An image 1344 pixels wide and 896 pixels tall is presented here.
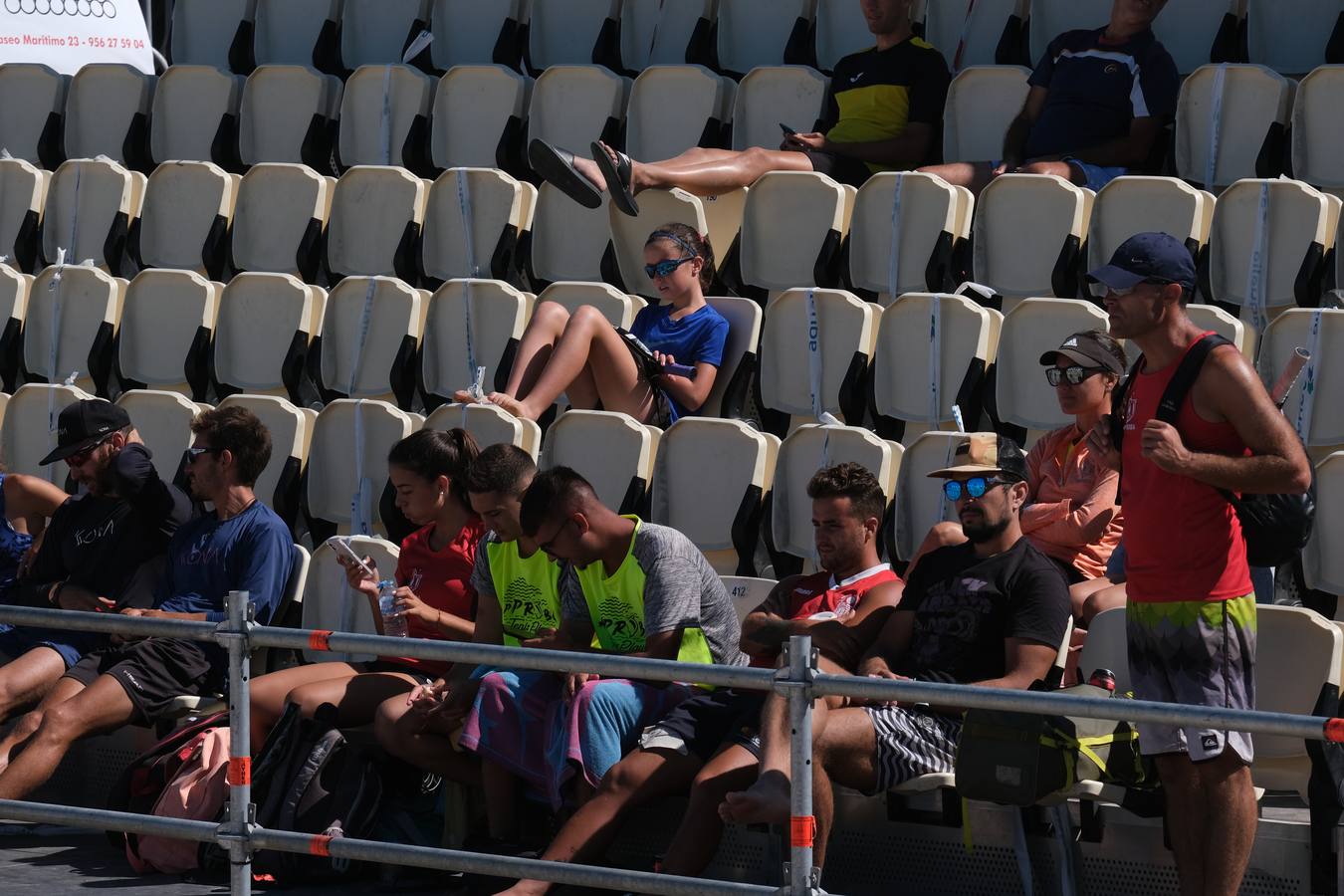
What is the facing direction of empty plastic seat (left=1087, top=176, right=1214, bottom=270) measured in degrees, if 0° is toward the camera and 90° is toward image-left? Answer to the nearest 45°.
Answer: approximately 45°

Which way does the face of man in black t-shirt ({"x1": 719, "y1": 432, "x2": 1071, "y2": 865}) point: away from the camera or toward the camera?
toward the camera

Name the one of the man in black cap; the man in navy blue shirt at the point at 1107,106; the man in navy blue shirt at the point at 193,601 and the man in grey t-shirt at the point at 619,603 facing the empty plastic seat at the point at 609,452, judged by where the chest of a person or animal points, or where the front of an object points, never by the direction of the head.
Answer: the man in navy blue shirt at the point at 1107,106

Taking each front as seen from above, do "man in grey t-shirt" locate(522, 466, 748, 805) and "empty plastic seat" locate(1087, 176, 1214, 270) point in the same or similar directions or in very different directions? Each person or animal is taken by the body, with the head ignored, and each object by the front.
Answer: same or similar directions

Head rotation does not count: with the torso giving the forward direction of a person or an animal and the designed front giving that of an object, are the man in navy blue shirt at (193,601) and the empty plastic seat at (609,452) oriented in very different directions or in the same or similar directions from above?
same or similar directions

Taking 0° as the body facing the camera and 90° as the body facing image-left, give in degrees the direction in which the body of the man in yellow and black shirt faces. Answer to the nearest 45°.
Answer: approximately 45°

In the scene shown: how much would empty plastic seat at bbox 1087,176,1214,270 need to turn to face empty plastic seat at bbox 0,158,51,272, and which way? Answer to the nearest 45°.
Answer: approximately 45° to its right

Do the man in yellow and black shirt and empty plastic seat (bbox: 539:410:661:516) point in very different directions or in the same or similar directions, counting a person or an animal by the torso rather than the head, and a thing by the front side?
same or similar directions

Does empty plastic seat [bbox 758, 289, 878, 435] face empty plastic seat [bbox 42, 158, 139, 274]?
no

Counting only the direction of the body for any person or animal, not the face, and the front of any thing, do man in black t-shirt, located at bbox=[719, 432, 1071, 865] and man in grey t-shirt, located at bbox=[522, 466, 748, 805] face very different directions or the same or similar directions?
same or similar directions

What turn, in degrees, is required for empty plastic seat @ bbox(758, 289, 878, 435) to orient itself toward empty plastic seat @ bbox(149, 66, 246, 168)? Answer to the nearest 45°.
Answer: approximately 90° to its right

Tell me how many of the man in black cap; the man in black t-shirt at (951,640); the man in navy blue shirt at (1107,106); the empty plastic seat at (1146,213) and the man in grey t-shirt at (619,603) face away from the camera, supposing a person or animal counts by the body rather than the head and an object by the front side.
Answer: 0

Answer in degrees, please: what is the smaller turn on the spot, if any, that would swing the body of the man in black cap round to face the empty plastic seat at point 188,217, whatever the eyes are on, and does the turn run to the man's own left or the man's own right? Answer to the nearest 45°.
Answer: approximately 135° to the man's own right

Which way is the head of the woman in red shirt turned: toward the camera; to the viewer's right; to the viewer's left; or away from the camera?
to the viewer's left

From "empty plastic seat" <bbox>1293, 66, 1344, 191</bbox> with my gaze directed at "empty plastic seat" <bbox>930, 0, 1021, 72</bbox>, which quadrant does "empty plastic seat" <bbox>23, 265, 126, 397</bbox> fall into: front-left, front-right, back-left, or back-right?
front-left

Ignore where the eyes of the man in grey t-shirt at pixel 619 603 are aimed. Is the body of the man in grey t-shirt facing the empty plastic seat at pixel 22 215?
no

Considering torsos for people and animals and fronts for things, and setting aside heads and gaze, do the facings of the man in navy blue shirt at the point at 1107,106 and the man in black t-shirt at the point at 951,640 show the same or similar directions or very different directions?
same or similar directions

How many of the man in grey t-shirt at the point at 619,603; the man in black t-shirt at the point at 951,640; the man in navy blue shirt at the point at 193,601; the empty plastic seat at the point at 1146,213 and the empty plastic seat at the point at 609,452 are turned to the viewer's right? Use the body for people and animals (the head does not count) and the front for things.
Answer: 0

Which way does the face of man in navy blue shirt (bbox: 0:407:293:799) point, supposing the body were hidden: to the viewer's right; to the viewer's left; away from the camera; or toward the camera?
to the viewer's left

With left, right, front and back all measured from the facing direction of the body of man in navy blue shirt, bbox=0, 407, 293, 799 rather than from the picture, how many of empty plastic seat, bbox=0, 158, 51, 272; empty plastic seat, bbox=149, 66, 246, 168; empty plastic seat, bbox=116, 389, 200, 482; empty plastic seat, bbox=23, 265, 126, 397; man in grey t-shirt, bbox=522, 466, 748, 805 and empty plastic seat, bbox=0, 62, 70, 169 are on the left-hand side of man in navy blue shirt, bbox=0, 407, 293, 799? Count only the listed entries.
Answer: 1

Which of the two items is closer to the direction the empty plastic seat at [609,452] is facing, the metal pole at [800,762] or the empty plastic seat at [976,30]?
the metal pole

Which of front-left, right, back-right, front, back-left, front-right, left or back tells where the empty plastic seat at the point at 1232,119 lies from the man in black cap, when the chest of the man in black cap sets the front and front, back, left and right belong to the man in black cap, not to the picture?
back-left
